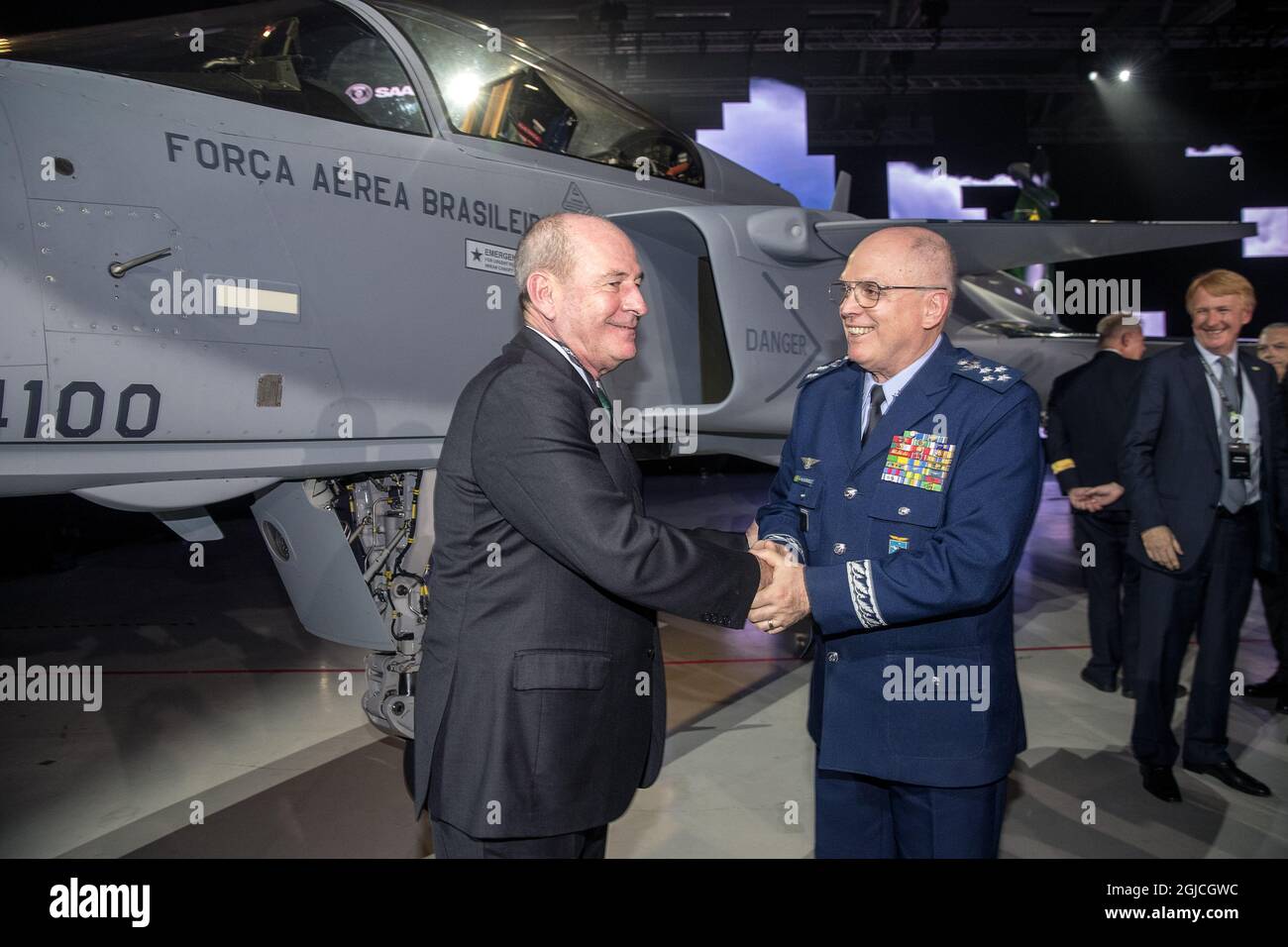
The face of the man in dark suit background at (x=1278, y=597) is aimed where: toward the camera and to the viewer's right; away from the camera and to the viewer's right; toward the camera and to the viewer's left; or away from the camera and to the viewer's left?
toward the camera and to the viewer's left

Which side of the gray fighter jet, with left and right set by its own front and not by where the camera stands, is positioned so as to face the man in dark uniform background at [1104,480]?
back

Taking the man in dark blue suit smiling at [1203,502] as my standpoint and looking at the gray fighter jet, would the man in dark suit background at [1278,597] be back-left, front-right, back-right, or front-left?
back-right

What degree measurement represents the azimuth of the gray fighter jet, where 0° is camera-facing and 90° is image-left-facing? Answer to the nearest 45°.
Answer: approximately 45°

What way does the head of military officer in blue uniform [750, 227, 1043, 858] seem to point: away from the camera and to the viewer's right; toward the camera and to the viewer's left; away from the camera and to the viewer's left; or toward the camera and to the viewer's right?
toward the camera and to the viewer's left

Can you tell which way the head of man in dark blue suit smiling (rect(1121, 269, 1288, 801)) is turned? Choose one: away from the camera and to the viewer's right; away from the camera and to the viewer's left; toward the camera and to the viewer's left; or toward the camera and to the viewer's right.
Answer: toward the camera and to the viewer's left

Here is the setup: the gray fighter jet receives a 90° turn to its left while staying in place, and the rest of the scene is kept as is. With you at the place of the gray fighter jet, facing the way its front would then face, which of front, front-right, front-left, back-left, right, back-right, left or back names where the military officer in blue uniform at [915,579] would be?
front
